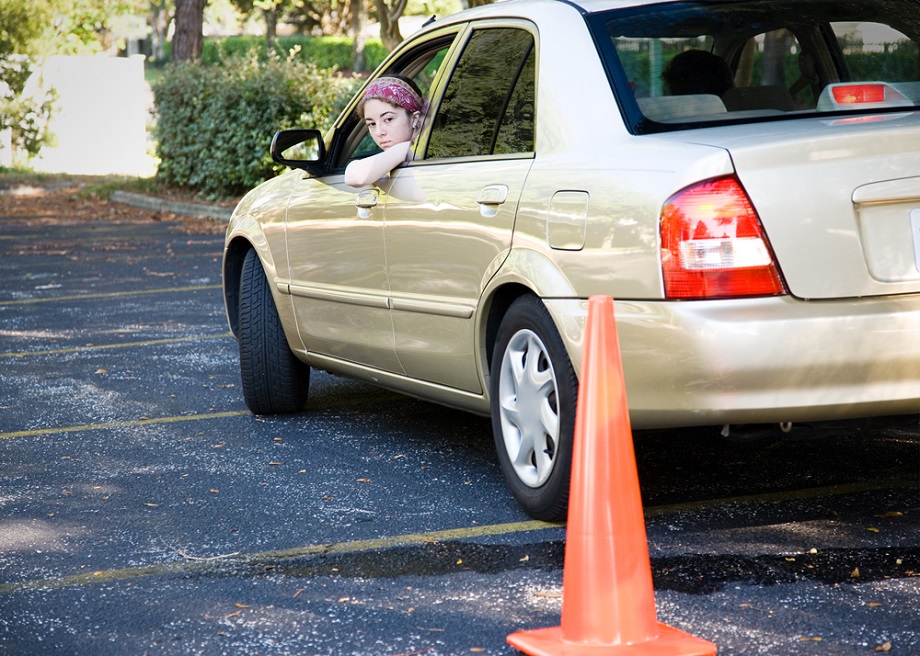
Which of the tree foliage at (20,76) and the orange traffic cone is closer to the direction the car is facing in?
the tree foliage

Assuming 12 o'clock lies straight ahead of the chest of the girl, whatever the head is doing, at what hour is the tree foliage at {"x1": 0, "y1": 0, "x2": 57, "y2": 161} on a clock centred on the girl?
The tree foliage is roughly at 4 o'clock from the girl.

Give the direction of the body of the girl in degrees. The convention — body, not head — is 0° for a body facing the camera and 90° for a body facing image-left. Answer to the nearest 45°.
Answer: approximately 45°

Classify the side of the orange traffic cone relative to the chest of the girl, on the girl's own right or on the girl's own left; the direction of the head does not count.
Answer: on the girl's own left

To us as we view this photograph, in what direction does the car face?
facing away from the viewer and to the left of the viewer

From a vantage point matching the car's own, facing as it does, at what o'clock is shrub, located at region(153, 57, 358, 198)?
The shrub is roughly at 1 o'clock from the car.
